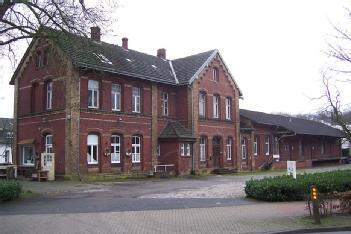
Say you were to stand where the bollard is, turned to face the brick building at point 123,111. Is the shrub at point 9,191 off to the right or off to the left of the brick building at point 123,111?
left

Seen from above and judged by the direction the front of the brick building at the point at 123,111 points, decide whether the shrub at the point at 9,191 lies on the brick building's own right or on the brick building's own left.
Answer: on the brick building's own right

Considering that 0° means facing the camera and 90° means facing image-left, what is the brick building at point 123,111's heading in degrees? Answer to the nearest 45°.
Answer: approximately 315°
